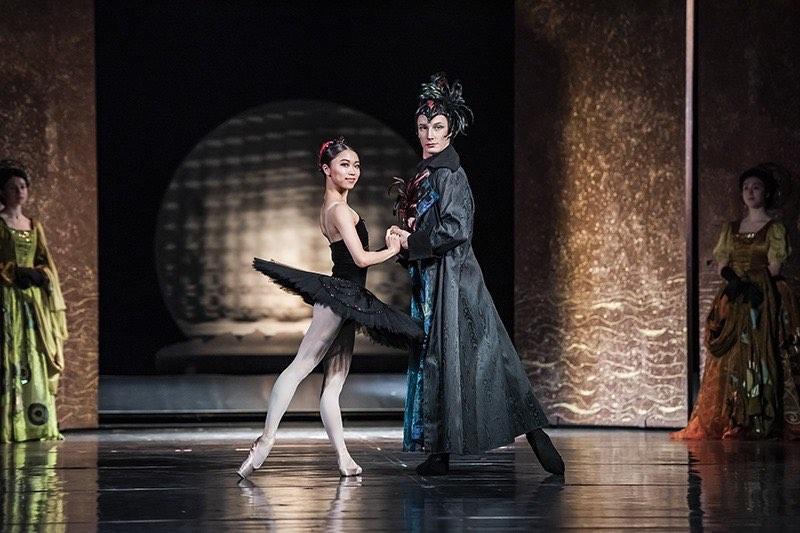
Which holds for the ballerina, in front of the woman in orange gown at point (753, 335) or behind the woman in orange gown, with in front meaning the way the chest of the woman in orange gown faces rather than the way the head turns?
in front

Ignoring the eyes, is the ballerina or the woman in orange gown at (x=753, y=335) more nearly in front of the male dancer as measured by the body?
the ballerina

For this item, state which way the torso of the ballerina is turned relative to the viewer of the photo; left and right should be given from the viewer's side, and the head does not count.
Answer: facing to the right of the viewer

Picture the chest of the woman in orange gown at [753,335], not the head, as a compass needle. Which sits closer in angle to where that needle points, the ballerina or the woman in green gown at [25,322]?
the ballerina

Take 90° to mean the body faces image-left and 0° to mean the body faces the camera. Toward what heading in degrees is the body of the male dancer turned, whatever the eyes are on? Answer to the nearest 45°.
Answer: approximately 90°

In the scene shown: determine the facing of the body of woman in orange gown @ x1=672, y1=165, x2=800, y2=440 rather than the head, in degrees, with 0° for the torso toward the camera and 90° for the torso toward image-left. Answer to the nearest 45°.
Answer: approximately 0°
